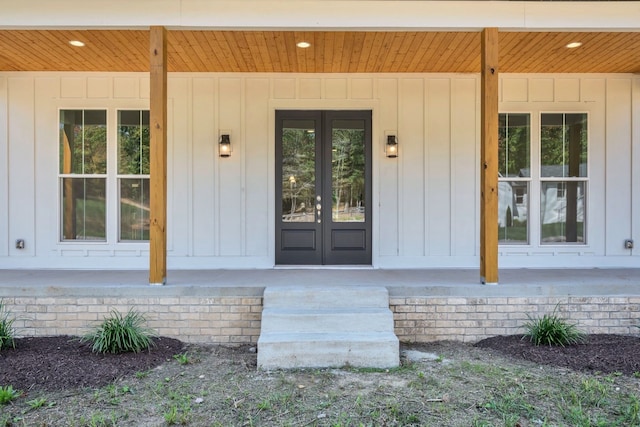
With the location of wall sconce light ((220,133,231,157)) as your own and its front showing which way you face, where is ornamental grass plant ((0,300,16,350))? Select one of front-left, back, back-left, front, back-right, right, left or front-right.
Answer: front-right

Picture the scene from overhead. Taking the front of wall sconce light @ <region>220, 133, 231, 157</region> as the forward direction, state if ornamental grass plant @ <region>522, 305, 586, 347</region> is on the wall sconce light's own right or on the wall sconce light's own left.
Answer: on the wall sconce light's own left

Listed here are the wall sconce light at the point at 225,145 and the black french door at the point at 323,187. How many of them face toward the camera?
2

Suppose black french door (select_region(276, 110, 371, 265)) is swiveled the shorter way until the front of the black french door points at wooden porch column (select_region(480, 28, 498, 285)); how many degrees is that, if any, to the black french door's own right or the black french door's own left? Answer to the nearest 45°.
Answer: approximately 45° to the black french door's own left

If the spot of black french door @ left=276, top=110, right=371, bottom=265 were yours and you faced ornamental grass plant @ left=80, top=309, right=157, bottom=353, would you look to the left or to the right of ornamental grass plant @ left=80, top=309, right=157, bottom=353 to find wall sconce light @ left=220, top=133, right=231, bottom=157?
right

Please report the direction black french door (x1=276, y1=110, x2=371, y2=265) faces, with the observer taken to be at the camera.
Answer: facing the viewer

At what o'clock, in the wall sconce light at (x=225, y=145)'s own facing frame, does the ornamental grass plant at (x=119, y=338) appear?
The ornamental grass plant is roughly at 1 o'clock from the wall sconce light.

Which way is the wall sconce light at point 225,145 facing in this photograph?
toward the camera

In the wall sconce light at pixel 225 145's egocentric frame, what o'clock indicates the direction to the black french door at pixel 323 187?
The black french door is roughly at 9 o'clock from the wall sconce light.

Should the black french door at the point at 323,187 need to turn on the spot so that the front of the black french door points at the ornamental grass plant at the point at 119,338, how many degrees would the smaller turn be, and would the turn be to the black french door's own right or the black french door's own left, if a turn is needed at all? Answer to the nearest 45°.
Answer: approximately 45° to the black french door's own right

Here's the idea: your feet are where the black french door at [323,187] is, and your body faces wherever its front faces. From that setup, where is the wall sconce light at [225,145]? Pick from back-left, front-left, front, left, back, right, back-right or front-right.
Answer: right

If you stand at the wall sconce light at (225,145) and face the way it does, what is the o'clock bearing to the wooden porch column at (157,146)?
The wooden porch column is roughly at 1 o'clock from the wall sconce light.

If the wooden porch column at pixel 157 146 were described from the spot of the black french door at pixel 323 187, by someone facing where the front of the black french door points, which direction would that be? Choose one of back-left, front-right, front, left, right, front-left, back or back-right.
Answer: front-right

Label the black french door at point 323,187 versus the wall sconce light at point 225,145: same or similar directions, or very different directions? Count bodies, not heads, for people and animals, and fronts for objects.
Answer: same or similar directions

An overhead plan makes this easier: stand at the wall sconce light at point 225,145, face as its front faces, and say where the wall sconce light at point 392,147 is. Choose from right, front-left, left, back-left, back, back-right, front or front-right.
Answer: left

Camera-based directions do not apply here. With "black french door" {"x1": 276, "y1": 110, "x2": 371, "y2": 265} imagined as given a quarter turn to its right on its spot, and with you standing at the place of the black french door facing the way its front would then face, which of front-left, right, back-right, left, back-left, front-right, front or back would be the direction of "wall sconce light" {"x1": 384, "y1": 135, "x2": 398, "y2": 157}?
back

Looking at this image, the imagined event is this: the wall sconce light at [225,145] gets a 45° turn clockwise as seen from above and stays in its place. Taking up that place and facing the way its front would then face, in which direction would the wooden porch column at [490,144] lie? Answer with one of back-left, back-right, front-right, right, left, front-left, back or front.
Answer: left
